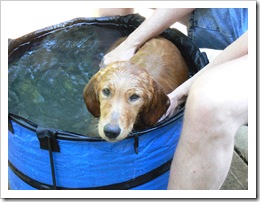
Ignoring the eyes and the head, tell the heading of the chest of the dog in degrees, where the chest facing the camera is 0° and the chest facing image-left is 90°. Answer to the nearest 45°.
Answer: approximately 45°
